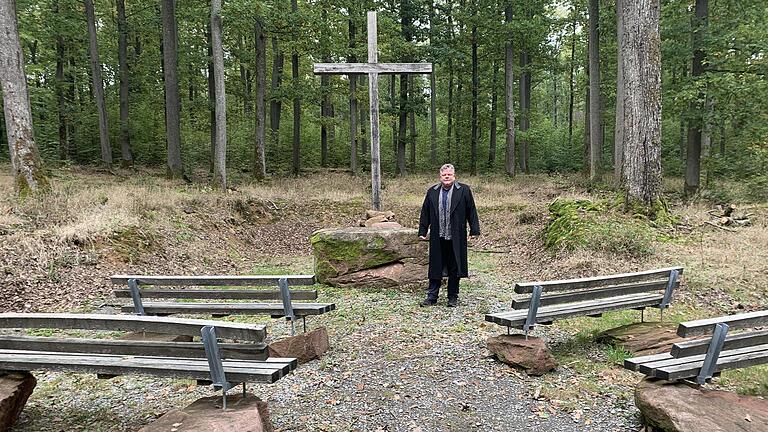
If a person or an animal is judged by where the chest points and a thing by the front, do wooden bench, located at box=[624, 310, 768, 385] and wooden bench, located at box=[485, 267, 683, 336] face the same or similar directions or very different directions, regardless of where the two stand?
same or similar directions

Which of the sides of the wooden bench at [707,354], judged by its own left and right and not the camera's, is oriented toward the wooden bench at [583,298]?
front

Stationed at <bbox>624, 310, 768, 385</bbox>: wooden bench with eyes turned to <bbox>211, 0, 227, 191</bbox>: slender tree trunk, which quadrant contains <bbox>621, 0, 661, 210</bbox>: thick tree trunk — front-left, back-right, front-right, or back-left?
front-right

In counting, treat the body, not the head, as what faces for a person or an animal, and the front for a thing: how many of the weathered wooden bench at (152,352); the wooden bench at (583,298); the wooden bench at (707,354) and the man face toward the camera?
1

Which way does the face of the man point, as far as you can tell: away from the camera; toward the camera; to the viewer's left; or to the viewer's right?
toward the camera

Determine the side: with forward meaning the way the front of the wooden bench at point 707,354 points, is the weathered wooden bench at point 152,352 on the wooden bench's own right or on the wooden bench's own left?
on the wooden bench's own left

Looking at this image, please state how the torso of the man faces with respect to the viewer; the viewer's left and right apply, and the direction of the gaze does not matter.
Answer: facing the viewer

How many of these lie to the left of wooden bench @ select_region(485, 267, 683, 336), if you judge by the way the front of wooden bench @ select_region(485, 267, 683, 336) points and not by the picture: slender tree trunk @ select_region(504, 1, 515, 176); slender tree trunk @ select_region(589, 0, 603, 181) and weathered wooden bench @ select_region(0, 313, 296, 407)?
1

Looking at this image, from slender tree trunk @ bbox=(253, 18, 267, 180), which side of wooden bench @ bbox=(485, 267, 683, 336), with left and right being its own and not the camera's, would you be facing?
front

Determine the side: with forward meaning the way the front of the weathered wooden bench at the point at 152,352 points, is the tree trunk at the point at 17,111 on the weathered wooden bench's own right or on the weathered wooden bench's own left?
on the weathered wooden bench's own left

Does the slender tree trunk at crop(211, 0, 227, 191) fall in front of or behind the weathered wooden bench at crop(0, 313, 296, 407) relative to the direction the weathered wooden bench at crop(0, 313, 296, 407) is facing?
in front

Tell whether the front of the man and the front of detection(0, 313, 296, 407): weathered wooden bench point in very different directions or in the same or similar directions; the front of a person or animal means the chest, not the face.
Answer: very different directions

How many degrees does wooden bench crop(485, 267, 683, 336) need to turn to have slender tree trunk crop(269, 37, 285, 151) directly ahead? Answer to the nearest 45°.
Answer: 0° — it already faces it

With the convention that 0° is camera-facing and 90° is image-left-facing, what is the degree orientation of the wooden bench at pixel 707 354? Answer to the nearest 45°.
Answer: approximately 135°

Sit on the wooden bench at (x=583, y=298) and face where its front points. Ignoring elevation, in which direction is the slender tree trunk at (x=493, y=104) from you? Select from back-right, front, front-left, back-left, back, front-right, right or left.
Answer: front-right
